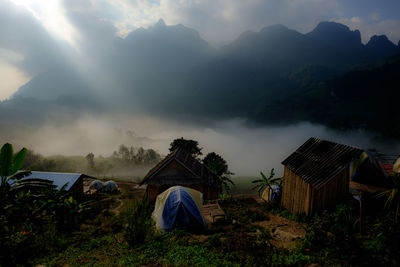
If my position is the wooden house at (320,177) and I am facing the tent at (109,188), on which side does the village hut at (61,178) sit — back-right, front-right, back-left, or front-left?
front-left

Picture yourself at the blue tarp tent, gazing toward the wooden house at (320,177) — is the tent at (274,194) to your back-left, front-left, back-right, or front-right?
front-left

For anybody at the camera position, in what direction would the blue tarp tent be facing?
facing the viewer

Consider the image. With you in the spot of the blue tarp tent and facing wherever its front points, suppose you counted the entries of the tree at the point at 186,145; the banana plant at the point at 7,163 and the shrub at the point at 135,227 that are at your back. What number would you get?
1

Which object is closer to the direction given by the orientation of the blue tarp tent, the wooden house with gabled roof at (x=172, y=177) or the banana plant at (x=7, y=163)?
the banana plant

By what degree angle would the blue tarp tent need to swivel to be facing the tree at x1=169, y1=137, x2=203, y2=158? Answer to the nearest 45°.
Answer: approximately 180°

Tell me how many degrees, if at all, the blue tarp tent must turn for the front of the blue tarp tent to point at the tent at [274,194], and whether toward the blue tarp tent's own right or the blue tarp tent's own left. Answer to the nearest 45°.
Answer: approximately 135° to the blue tarp tent's own left

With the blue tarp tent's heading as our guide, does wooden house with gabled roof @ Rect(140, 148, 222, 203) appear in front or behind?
behind

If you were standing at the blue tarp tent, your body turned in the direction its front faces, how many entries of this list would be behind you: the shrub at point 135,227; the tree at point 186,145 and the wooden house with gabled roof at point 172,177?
2
